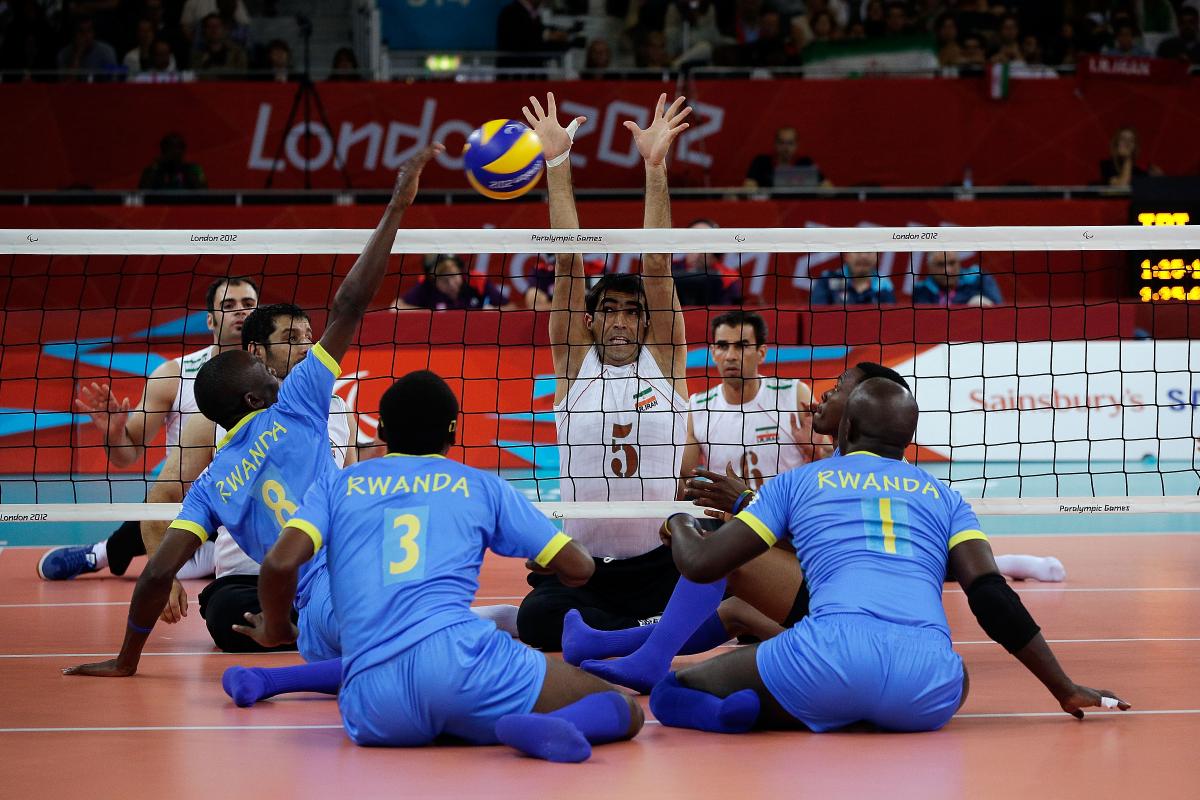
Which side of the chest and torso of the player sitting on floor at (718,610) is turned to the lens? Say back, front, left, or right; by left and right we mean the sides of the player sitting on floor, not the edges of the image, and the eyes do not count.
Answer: left

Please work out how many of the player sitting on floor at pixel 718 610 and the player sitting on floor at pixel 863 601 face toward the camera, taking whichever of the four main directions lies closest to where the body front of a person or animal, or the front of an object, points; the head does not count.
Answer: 0

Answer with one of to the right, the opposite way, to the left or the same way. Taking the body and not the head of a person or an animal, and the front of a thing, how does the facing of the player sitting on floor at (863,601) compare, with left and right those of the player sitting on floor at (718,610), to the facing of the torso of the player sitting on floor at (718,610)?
to the right

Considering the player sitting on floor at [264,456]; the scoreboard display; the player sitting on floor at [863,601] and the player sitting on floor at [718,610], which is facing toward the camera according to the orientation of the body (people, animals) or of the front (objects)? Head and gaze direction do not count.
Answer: the scoreboard display

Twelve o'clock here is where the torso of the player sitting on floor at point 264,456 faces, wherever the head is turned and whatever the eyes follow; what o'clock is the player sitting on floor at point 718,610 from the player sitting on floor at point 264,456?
the player sitting on floor at point 718,610 is roughly at 2 o'clock from the player sitting on floor at point 264,456.

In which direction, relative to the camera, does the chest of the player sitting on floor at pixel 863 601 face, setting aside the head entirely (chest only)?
away from the camera

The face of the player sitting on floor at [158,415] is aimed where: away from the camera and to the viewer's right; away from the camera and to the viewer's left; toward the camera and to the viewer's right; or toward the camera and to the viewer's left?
toward the camera and to the viewer's right

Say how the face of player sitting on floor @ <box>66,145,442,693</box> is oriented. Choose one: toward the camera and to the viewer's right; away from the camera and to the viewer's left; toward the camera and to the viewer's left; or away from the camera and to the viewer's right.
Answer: away from the camera and to the viewer's right

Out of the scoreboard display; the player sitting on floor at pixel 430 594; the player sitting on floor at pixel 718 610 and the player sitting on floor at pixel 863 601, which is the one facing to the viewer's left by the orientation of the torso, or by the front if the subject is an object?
the player sitting on floor at pixel 718 610

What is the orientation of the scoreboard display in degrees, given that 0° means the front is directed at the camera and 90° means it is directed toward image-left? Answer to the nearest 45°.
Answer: approximately 0°

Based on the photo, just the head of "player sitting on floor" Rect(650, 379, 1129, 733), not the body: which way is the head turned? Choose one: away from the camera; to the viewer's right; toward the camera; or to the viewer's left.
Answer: away from the camera

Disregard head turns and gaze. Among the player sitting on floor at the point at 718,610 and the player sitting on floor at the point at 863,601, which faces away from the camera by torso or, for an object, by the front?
the player sitting on floor at the point at 863,601

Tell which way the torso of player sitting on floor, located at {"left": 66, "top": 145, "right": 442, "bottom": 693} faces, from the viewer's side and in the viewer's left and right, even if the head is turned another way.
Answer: facing away from the viewer and to the right of the viewer

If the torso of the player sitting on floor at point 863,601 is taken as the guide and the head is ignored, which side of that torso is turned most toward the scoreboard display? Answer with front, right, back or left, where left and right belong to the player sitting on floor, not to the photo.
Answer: front

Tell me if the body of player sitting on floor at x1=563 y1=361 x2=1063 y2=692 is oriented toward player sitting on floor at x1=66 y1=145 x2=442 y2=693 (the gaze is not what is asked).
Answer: yes

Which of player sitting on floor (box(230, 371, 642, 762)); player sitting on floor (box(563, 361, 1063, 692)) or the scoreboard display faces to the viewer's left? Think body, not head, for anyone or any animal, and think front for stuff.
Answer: player sitting on floor (box(563, 361, 1063, 692))
